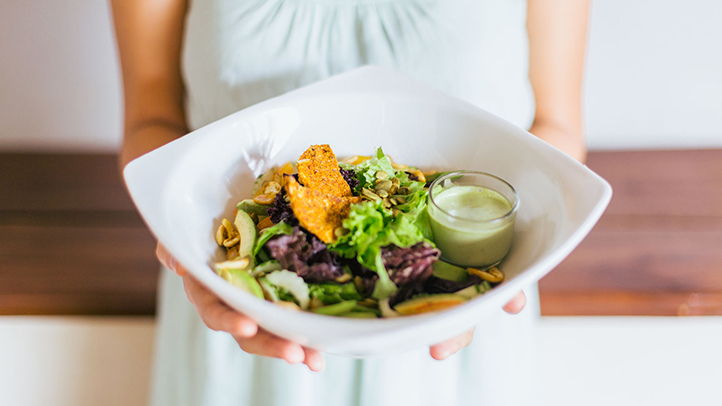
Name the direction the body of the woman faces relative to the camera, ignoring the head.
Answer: toward the camera
